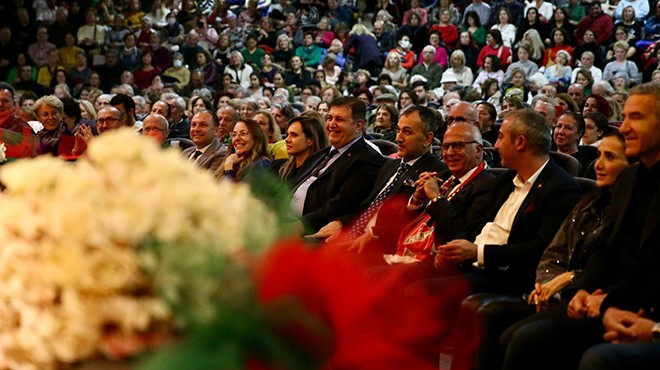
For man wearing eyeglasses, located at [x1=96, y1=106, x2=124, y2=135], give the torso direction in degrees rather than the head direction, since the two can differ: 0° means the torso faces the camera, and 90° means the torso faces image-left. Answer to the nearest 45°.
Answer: approximately 45°

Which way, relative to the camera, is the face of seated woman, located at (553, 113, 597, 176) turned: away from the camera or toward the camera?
toward the camera

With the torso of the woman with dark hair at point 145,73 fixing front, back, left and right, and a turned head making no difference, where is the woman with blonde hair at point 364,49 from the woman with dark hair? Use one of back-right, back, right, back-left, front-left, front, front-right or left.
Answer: left

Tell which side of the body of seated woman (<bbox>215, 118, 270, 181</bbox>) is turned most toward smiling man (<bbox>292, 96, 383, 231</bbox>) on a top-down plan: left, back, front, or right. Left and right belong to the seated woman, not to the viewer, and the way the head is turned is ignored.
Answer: left

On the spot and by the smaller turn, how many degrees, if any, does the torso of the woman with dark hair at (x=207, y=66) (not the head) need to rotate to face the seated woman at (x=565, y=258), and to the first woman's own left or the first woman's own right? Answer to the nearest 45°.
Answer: approximately 45° to the first woman's own left

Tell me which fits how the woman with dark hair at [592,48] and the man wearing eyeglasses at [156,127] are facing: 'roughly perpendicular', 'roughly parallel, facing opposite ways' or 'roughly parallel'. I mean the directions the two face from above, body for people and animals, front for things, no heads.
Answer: roughly parallel

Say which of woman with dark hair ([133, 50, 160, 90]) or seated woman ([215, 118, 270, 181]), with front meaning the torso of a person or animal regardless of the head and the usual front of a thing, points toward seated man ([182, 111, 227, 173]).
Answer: the woman with dark hair

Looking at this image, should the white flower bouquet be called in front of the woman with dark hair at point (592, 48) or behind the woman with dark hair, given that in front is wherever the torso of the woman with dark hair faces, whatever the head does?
in front

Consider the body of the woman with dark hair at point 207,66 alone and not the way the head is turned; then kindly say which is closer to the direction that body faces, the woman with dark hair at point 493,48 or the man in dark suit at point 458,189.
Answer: the man in dark suit

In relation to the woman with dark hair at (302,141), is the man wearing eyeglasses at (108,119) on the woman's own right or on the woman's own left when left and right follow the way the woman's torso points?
on the woman's own right

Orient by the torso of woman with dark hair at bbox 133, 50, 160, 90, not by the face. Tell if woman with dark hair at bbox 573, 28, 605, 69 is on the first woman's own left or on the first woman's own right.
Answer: on the first woman's own left

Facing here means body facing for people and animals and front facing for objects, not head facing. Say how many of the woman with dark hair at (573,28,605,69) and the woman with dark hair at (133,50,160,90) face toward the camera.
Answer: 2

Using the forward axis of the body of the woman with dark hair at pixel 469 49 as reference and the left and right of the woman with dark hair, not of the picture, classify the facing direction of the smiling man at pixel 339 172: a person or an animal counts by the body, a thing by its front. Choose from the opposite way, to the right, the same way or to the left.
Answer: the same way

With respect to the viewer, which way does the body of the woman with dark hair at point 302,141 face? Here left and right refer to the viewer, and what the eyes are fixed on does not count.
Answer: facing the viewer and to the left of the viewer

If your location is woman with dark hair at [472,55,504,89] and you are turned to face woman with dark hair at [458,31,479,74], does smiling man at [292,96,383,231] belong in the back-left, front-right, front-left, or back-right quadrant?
back-left

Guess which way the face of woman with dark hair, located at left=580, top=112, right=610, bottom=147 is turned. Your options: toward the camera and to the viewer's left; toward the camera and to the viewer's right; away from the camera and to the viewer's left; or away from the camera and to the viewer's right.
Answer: toward the camera and to the viewer's left

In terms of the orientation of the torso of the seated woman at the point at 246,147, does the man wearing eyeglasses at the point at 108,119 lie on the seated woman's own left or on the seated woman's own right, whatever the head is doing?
on the seated woman's own right

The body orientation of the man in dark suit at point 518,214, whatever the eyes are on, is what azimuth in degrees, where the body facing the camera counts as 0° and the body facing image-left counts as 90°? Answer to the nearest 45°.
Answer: approximately 45°
